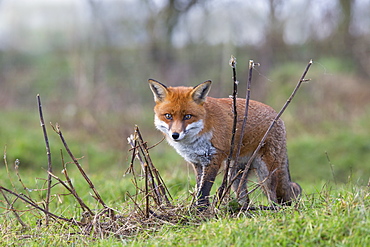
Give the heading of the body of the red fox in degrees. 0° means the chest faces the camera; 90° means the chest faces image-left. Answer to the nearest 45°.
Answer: approximately 45°

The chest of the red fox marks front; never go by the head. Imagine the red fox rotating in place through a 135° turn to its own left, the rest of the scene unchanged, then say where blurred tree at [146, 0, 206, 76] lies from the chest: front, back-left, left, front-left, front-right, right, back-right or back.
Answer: left
